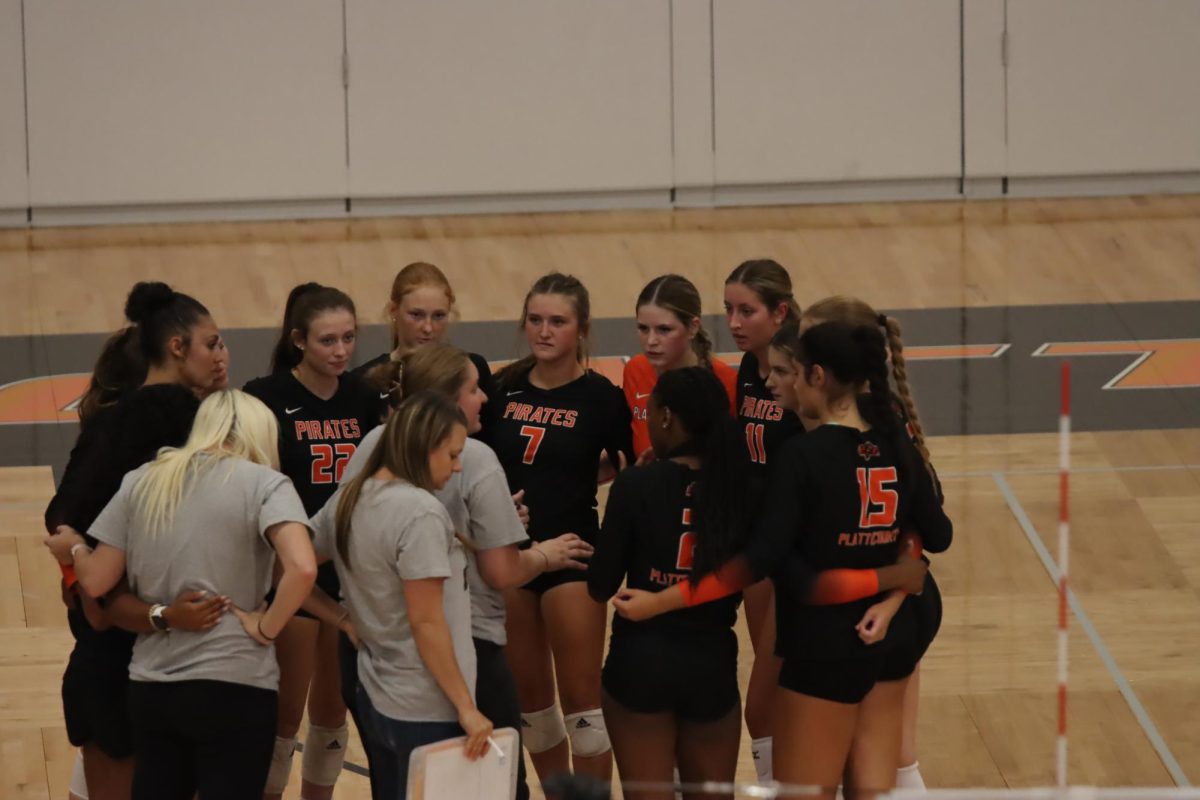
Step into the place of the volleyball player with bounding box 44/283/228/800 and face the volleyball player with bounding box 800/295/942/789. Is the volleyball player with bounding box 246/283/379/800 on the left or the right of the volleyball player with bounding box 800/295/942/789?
left

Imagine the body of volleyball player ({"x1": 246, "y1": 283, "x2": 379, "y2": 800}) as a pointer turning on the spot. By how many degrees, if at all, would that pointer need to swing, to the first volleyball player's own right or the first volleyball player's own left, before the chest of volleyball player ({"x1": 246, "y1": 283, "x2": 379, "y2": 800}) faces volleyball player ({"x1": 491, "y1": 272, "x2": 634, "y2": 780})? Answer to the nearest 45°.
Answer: approximately 45° to the first volleyball player's own left

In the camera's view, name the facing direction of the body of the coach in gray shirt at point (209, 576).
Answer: away from the camera

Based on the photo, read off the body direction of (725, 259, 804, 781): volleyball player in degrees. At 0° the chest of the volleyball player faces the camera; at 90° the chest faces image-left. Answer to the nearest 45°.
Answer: approximately 45°

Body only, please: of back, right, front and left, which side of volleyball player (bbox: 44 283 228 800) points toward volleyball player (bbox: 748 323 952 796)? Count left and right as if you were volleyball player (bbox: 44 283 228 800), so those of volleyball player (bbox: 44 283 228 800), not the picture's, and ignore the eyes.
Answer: front

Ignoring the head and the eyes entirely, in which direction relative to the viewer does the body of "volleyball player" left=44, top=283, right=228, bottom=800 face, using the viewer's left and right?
facing to the right of the viewer

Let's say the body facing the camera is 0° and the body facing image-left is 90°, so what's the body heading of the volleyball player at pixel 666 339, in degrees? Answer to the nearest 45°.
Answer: approximately 45°

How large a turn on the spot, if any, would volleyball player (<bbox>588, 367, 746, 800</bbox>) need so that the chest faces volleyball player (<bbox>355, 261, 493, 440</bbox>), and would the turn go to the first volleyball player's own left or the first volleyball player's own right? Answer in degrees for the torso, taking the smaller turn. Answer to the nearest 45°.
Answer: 0° — they already face them

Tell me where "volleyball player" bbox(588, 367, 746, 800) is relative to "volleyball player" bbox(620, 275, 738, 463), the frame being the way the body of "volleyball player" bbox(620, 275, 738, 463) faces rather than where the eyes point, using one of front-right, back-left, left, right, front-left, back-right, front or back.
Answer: front-left

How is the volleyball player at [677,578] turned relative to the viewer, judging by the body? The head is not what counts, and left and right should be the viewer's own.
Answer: facing away from the viewer and to the left of the viewer

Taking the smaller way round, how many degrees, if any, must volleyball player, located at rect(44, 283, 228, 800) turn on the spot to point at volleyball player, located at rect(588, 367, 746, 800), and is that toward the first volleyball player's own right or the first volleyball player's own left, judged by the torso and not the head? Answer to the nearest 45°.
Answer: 0° — they already face them

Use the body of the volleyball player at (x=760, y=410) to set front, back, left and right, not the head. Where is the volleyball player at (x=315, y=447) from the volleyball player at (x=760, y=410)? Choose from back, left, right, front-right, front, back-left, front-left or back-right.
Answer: front-right
